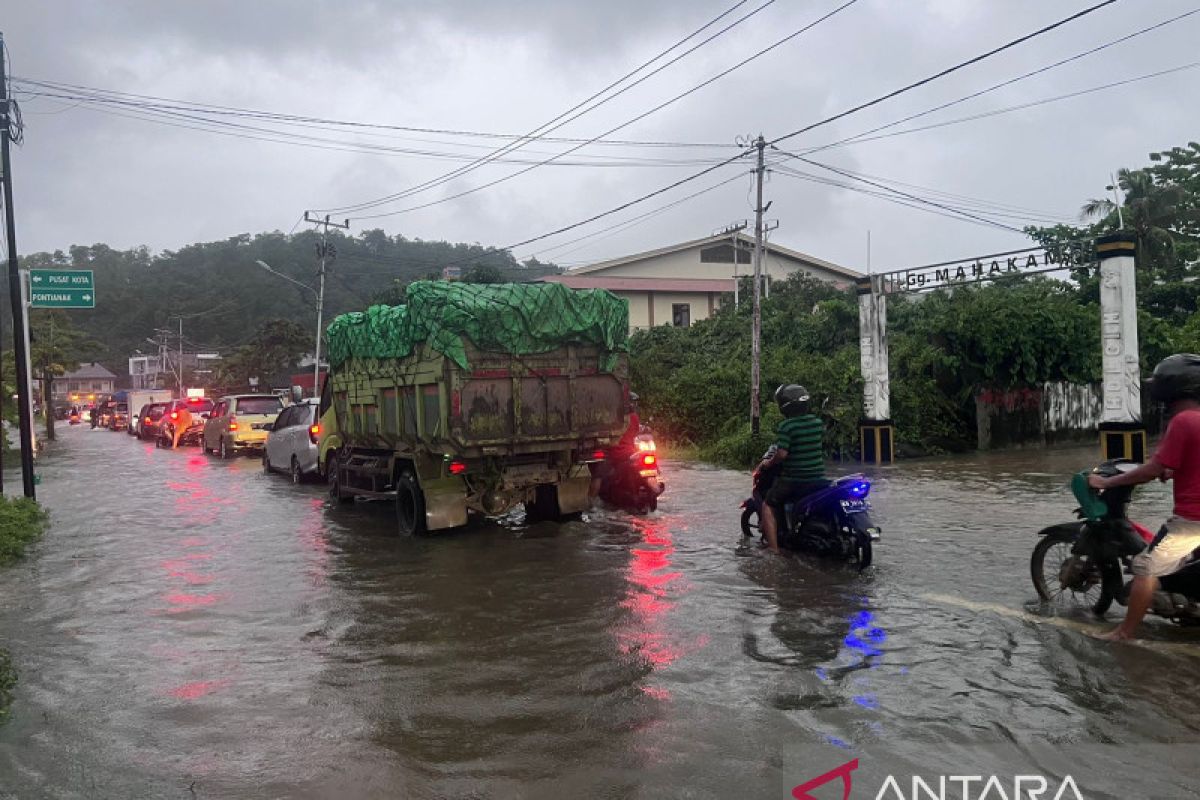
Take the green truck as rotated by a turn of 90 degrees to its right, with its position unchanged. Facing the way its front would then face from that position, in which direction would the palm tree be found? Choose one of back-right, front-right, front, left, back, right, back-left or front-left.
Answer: front

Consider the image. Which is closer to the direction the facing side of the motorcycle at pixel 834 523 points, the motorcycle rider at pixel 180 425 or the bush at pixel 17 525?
the motorcycle rider

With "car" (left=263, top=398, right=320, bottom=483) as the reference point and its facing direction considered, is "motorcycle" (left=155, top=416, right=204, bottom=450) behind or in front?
in front

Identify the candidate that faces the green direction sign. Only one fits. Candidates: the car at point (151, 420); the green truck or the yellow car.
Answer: the green truck

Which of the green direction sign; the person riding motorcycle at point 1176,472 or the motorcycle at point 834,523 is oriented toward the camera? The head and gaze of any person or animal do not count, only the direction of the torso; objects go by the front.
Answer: the green direction sign

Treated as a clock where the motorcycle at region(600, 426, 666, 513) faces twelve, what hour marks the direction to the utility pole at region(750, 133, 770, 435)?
The utility pole is roughly at 2 o'clock from the motorcycle.

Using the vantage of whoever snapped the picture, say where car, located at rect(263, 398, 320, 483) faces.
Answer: facing away from the viewer and to the left of the viewer

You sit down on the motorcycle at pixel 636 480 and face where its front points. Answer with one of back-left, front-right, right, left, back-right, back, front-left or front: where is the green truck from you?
left

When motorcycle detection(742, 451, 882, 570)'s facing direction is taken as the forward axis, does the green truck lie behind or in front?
in front

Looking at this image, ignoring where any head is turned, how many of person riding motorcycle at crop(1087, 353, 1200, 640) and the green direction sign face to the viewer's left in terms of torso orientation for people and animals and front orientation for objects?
1

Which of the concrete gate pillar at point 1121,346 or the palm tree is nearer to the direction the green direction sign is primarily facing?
the concrete gate pillar

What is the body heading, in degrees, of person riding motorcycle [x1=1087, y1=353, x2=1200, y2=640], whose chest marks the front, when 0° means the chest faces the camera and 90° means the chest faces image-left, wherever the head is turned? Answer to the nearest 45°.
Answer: approximately 90°

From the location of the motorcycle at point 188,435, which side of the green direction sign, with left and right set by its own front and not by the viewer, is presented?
back

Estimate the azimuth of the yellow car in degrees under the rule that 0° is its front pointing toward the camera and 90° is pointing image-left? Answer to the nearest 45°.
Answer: approximately 135°
